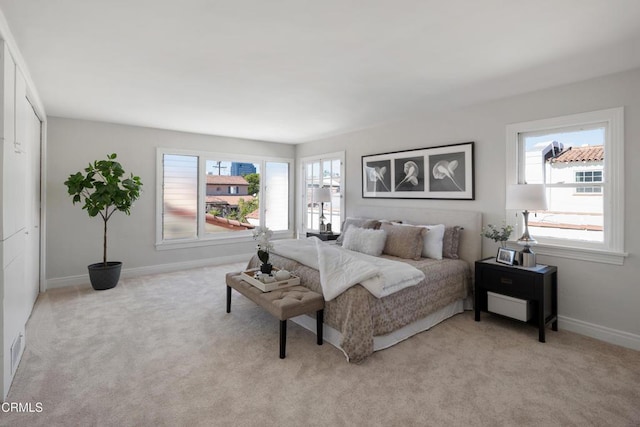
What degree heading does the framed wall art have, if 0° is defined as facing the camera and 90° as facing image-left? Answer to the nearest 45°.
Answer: approximately 45°

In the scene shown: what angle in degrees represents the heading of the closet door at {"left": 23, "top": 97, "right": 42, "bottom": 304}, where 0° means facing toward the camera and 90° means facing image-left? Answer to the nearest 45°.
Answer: approximately 270°

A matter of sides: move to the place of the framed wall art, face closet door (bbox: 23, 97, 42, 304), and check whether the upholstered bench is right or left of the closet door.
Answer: left

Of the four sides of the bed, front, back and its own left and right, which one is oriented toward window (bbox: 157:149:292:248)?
right

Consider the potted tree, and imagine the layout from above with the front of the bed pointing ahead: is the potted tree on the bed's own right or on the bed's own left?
on the bed's own right

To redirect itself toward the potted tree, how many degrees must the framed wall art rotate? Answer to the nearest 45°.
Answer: approximately 45° to its right
